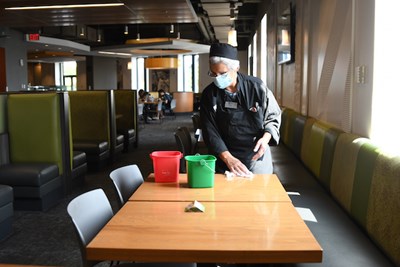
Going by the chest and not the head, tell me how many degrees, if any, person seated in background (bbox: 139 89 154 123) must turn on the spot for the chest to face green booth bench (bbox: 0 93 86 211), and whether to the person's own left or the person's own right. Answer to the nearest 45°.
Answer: approximately 90° to the person's own right
